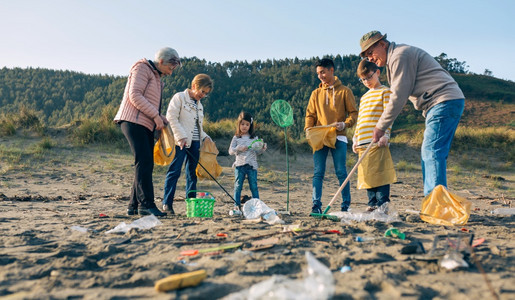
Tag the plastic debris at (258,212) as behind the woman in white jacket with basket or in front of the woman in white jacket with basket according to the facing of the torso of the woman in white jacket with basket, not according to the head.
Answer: in front

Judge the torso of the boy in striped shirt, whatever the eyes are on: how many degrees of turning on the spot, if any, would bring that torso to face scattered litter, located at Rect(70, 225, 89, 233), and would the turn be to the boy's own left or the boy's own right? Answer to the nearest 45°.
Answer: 0° — they already face it

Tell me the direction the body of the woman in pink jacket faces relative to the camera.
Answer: to the viewer's right

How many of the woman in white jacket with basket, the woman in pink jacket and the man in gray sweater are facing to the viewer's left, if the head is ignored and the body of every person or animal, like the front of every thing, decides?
1

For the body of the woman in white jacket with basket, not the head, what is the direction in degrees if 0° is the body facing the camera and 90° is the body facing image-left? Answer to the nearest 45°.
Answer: approximately 315°

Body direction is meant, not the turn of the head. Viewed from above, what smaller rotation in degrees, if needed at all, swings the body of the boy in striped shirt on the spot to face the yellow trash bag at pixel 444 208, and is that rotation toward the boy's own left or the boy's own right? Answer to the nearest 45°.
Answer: approximately 90° to the boy's own left

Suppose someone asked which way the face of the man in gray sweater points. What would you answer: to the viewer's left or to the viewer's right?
to the viewer's left

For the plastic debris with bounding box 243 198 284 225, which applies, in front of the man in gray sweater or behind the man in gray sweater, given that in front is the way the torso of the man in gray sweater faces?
in front

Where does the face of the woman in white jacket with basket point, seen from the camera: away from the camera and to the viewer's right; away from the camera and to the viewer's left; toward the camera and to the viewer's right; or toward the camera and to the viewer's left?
toward the camera and to the viewer's right

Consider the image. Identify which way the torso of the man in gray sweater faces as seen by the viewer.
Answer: to the viewer's left

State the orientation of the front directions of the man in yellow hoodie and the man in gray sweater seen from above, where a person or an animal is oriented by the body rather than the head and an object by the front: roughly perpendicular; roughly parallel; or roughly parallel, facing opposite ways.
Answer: roughly perpendicular

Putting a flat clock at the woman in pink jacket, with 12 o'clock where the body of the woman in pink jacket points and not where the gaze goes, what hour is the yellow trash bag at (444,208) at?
The yellow trash bag is roughly at 1 o'clock from the woman in pink jacket.

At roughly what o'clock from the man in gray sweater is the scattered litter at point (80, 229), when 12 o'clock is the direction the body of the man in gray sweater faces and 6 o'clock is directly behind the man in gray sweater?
The scattered litter is roughly at 11 o'clock from the man in gray sweater.
